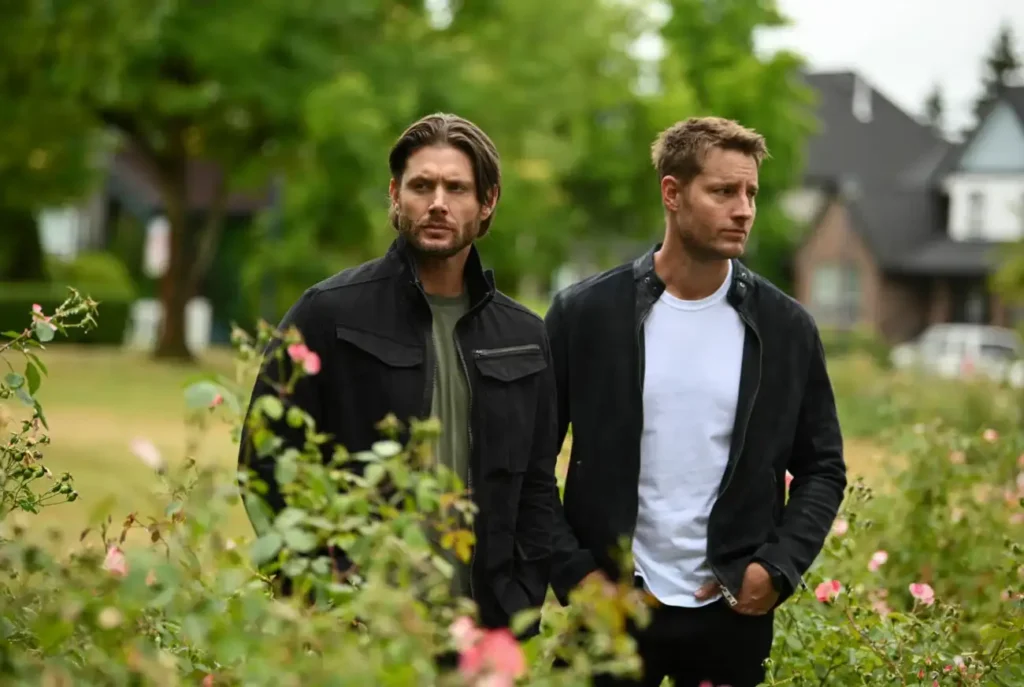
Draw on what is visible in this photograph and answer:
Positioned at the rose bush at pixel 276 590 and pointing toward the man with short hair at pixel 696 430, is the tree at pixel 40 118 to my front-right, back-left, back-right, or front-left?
front-left

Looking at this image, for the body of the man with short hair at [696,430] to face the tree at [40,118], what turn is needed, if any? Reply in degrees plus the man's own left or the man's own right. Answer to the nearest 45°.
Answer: approximately 135° to the man's own right

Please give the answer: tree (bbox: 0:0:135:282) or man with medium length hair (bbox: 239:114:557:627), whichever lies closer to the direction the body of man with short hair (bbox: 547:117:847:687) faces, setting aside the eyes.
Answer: the man with medium length hair

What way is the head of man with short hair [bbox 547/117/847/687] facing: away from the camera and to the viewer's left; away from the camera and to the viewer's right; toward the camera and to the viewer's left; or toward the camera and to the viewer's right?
toward the camera and to the viewer's right

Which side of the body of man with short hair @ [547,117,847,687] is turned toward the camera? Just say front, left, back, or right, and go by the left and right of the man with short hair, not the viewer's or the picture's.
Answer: front

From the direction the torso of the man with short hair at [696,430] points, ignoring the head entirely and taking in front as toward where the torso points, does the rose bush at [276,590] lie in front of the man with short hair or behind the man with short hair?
in front

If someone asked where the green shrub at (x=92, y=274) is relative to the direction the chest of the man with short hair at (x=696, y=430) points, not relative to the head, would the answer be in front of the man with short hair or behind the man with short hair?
behind

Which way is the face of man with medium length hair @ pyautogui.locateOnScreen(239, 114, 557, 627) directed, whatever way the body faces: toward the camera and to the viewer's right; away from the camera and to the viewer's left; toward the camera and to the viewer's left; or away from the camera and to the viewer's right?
toward the camera and to the viewer's right

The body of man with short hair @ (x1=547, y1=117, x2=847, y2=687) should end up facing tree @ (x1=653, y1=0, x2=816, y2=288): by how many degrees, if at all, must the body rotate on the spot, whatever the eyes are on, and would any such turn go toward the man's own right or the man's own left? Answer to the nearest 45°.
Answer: approximately 180°

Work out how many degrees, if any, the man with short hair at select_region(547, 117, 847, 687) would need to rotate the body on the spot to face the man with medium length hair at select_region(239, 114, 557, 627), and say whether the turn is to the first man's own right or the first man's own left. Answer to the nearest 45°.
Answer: approximately 45° to the first man's own right
